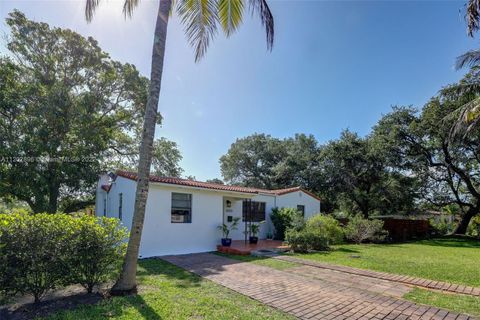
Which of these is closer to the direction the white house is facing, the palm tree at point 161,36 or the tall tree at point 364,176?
the palm tree

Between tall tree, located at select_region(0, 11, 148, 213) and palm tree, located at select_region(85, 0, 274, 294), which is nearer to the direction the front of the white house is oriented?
the palm tree

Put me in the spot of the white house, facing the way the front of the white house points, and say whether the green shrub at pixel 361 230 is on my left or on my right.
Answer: on my left

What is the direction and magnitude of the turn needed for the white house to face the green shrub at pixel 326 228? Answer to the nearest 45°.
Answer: approximately 45° to its left

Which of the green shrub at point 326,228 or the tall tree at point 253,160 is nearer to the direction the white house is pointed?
the green shrub

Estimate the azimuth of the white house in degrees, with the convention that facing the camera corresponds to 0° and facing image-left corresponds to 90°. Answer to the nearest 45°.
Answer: approximately 315°

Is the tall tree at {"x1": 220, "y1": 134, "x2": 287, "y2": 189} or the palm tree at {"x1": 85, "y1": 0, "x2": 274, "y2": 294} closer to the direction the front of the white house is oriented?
the palm tree

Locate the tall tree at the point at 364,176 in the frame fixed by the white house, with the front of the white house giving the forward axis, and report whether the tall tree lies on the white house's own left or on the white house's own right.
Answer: on the white house's own left
